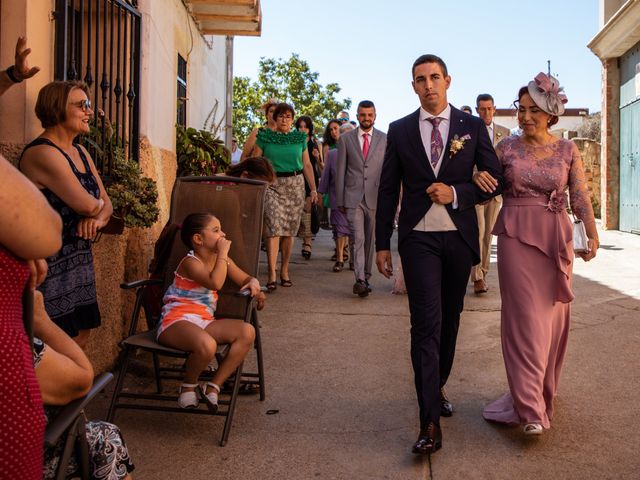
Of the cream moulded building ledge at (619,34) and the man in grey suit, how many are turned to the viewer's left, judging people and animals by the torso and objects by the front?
1

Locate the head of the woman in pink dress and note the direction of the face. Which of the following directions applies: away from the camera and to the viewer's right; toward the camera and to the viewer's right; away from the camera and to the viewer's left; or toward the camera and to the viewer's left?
toward the camera and to the viewer's left

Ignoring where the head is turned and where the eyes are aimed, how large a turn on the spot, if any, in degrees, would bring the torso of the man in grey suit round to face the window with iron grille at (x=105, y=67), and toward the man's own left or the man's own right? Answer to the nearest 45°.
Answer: approximately 45° to the man's own right

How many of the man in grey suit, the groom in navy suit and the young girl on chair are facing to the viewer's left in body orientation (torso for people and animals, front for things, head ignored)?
0

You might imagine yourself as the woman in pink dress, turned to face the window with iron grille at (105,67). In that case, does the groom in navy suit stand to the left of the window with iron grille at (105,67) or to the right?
left

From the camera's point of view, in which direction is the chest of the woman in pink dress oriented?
toward the camera

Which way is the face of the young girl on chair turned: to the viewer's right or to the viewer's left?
to the viewer's right

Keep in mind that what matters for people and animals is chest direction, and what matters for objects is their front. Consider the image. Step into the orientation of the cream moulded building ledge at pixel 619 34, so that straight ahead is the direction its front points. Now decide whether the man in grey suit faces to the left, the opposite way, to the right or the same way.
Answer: to the left

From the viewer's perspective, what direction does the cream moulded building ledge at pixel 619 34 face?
to the viewer's left

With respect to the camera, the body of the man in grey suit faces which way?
toward the camera

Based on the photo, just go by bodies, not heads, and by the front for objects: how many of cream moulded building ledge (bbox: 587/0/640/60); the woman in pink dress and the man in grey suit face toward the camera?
2

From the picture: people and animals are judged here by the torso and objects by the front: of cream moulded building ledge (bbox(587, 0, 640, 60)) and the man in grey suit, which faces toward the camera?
the man in grey suit

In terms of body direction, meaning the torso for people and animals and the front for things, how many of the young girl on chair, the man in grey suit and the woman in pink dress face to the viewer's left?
0

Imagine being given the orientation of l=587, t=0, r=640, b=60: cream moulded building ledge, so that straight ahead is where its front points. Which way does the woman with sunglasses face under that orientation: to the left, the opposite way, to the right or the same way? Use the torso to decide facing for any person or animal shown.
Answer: the opposite way

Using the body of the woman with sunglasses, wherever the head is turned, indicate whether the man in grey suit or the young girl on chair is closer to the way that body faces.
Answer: the young girl on chair

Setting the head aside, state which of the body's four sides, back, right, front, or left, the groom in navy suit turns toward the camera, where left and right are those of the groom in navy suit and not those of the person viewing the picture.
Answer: front

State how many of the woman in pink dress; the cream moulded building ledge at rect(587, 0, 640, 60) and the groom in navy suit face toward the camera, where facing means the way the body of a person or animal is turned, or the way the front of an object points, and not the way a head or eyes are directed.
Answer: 2
